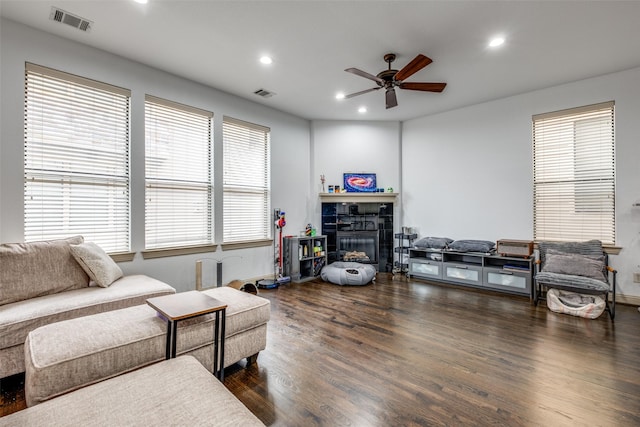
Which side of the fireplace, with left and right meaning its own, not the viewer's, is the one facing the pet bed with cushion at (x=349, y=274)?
front

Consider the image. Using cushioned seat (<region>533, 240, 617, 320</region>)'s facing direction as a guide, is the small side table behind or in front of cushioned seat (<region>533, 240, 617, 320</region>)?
in front

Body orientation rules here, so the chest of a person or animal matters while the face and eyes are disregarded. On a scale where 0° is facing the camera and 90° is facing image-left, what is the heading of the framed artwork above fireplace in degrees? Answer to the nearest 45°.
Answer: approximately 0°

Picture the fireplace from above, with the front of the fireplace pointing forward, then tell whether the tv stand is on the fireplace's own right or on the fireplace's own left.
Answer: on the fireplace's own left

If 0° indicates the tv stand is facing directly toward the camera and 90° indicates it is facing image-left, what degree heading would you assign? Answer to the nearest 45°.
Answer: approximately 45°

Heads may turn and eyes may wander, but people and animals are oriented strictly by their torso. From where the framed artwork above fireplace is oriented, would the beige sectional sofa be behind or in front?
in front

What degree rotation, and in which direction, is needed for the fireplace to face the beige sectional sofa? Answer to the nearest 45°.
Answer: approximately 45° to its right
